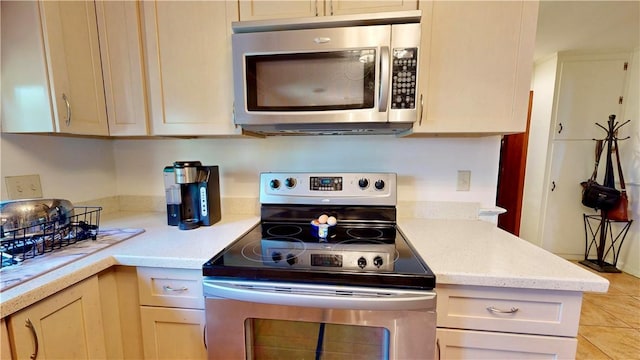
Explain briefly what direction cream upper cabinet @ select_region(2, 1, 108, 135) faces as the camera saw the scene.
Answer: facing the viewer and to the right of the viewer

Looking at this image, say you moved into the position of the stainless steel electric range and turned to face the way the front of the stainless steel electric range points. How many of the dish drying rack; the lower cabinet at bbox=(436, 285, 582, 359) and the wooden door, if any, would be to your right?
1

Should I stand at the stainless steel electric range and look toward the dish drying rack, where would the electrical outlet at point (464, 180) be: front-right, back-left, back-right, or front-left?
back-right

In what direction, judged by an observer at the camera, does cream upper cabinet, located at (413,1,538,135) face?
facing the viewer

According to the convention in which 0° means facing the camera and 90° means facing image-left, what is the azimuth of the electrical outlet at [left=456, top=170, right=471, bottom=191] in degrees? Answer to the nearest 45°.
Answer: approximately 0°

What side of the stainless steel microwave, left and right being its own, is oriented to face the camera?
front

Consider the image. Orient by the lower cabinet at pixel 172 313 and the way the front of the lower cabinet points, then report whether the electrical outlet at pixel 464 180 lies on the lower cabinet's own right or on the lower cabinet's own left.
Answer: on the lower cabinet's own left

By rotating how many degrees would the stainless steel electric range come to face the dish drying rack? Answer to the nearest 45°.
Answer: approximately 90° to its right

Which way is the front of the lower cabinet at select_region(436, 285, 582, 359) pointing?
toward the camera
